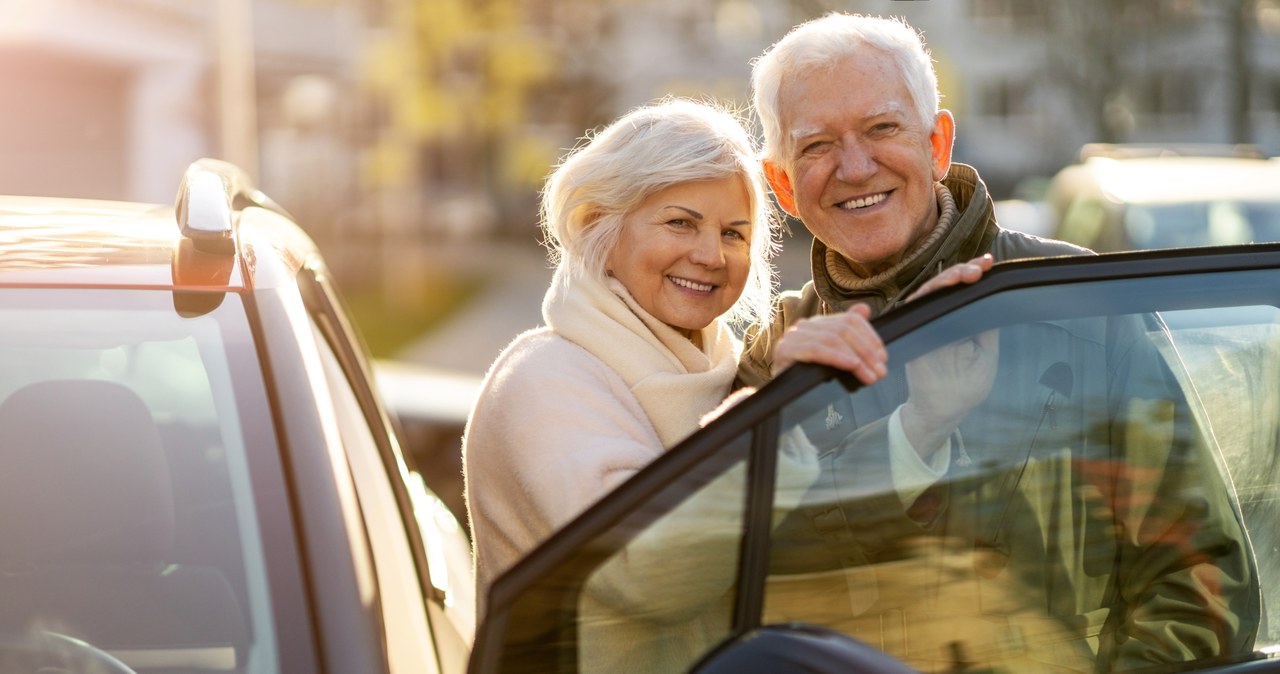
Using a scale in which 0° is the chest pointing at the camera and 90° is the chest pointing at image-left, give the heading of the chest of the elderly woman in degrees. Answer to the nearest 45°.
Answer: approximately 315°

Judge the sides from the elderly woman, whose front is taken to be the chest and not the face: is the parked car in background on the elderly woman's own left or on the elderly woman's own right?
on the elderly woman's own left

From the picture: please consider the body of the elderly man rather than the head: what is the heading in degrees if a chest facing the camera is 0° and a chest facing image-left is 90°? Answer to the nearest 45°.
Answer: approximately 0°

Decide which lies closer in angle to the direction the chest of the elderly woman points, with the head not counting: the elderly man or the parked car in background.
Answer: the elderly man

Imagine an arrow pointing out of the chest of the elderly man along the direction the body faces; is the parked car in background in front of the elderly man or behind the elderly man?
behind

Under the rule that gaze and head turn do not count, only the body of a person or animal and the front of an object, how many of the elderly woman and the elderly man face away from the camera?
0
